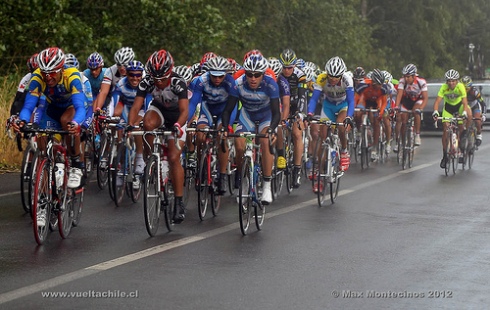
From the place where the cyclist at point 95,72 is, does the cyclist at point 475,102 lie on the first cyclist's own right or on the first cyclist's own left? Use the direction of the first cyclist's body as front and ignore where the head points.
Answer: on the first cyclist's own left

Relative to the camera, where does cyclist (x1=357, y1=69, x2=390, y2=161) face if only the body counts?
toward the camera

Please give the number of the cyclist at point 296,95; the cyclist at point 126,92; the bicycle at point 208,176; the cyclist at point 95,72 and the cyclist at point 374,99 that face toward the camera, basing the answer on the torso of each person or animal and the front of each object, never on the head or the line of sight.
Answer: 5

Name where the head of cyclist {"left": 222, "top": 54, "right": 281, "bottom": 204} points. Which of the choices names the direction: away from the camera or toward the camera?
toward the camera

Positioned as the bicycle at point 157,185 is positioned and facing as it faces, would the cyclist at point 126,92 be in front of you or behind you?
behind

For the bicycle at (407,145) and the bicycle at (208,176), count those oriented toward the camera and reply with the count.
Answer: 2

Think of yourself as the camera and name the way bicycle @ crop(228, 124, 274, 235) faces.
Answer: facing the viewer

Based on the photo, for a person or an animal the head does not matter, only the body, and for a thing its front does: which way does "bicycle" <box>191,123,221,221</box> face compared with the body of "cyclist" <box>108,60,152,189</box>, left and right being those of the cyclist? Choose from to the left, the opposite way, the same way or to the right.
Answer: the same way

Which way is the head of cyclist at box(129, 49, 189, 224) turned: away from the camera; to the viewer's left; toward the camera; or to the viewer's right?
toward the camera

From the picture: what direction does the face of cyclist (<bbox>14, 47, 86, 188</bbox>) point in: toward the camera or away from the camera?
toward the camera

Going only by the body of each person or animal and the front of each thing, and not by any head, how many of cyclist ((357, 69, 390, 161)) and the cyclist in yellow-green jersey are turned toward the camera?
2

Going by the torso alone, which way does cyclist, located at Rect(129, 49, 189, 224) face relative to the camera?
toward the camera

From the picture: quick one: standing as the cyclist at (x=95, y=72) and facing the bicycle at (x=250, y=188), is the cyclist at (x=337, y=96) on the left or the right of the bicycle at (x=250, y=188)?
left
